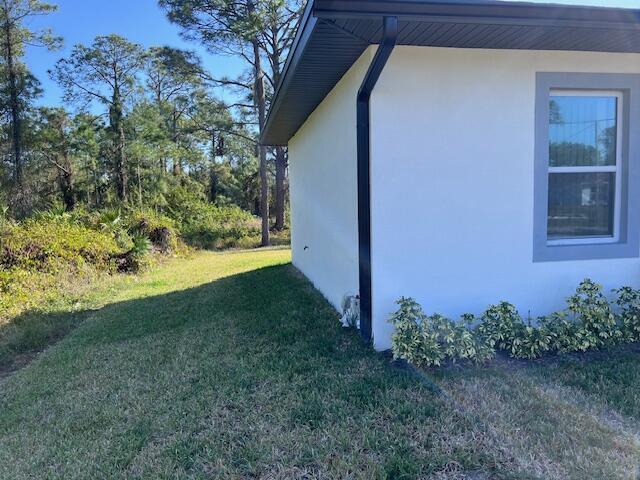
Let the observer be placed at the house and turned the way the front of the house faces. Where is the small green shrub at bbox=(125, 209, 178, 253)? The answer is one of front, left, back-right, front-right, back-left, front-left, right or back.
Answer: back-right

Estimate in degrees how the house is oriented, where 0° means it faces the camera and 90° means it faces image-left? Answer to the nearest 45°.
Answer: approximately 0°

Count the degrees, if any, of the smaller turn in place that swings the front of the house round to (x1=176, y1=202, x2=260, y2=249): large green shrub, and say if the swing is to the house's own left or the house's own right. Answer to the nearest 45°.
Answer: approximately 135° to the house's own right
